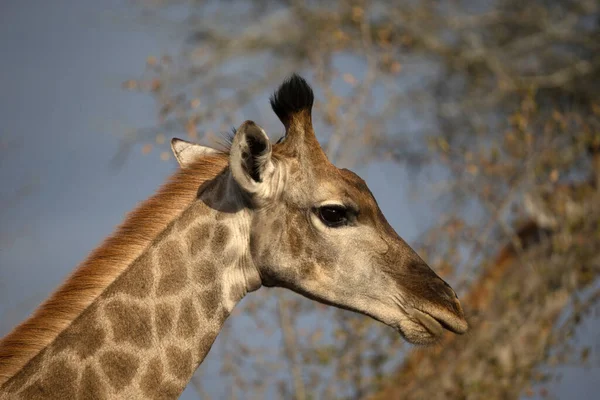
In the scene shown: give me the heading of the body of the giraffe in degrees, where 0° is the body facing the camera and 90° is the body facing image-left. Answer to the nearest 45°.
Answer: approximately 270°
